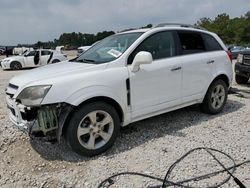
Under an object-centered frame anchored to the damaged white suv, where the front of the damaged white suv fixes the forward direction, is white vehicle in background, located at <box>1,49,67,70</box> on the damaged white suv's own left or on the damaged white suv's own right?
on the damaged white suv's own right

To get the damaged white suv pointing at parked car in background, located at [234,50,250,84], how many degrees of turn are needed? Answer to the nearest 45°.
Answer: approximately 180°

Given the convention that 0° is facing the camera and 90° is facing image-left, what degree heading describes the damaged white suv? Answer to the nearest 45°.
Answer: approximately 45°
